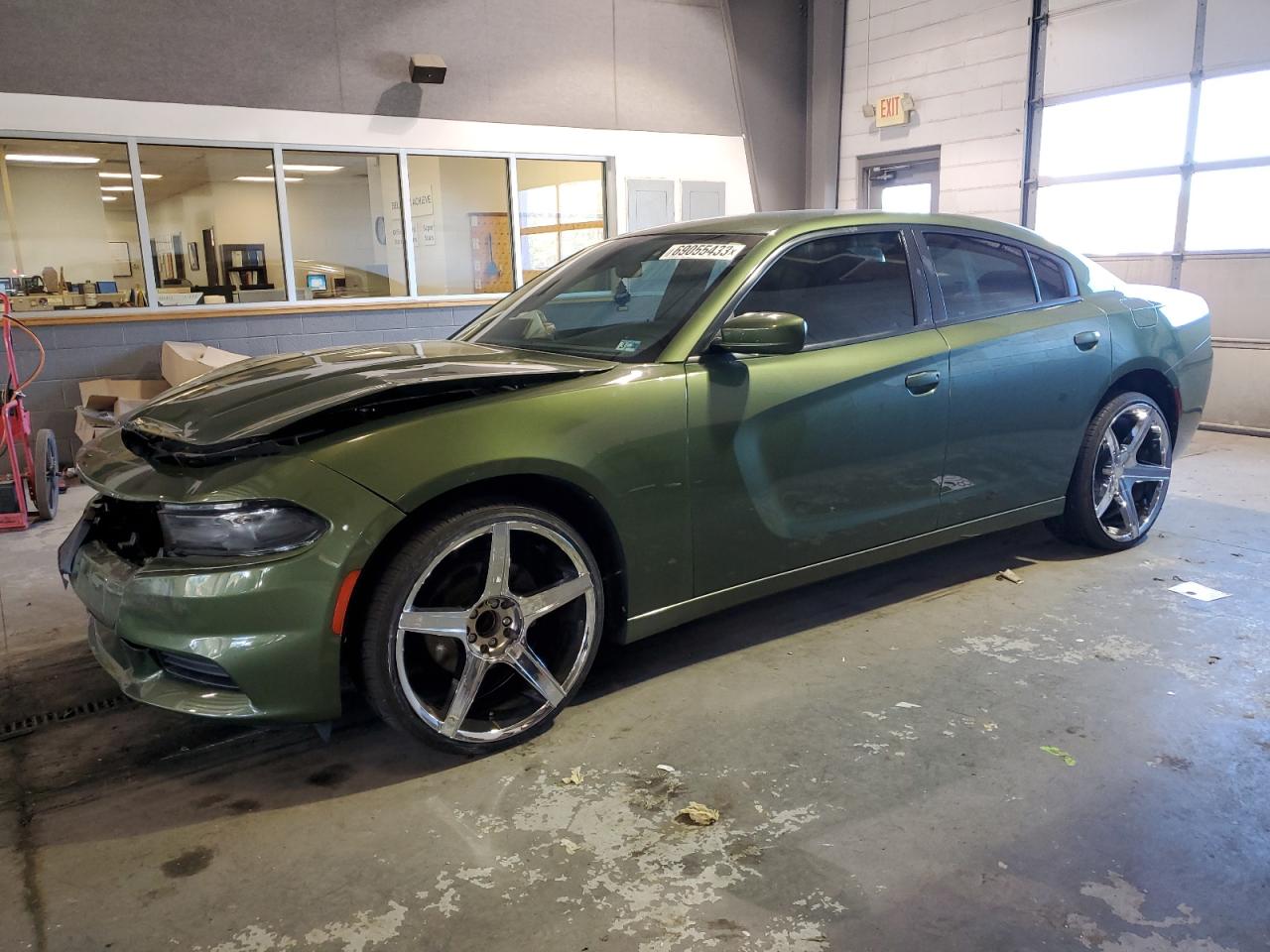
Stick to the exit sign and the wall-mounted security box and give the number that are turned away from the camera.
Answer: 0

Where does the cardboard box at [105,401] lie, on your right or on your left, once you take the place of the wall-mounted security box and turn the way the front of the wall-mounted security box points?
on your right

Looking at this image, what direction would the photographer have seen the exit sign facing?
facing the viewer and to the left of the viewer

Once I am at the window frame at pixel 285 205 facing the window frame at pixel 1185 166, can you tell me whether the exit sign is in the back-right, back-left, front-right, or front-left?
front-left

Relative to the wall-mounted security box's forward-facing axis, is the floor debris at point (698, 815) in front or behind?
in front

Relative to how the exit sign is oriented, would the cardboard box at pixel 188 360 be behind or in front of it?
in front

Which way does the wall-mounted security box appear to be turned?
toward the camera

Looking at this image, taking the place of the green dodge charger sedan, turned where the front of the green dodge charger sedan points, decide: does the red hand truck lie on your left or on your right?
on your right

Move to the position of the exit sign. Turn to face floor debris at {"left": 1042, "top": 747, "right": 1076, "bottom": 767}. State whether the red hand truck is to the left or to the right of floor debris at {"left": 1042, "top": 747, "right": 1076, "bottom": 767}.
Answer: right

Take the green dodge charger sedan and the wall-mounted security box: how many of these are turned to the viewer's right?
0
